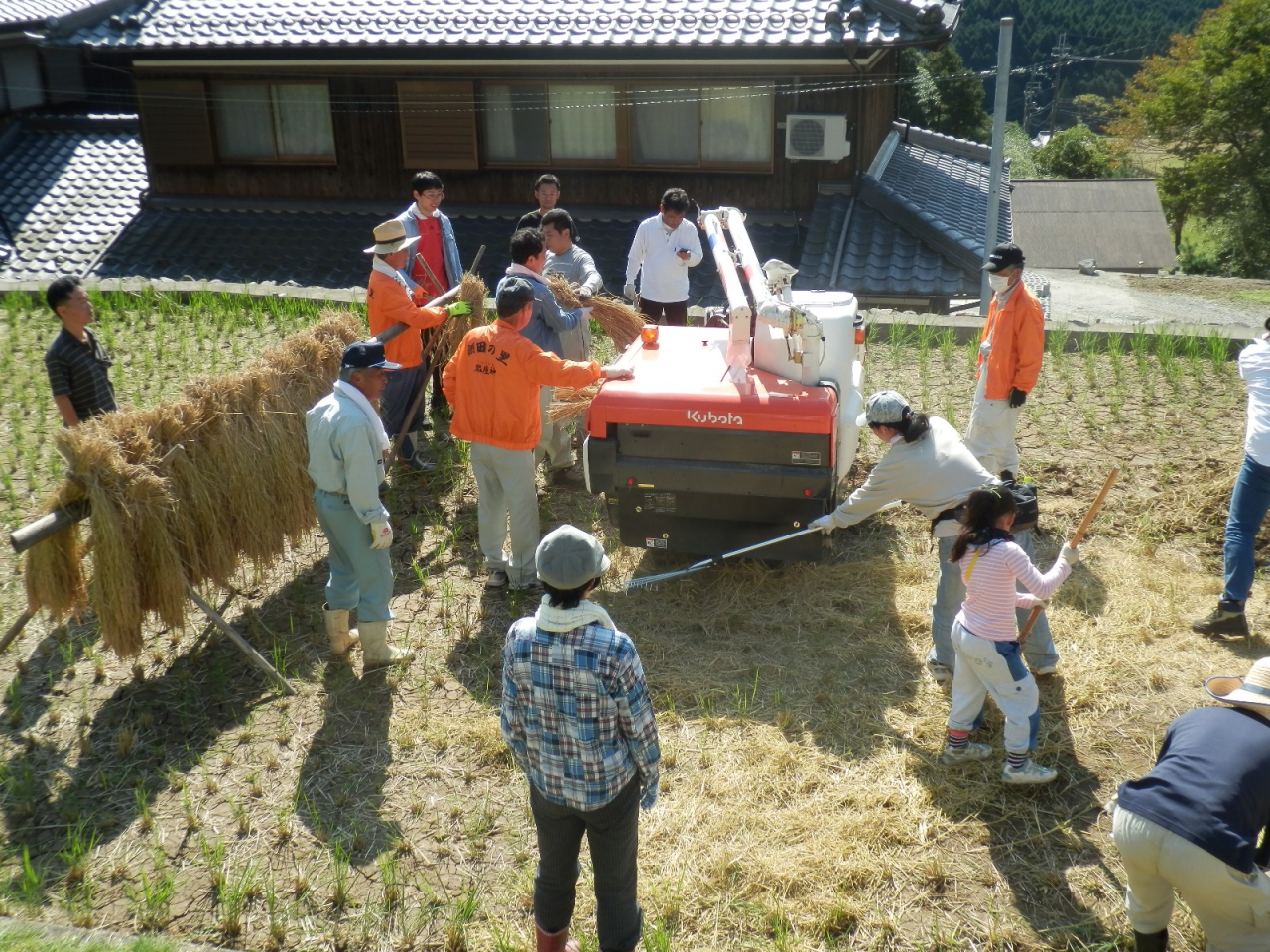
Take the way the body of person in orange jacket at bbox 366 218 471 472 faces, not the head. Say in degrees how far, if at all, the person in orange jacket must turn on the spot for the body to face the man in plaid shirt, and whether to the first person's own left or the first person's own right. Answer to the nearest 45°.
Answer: approximately 90° to the first person's own right

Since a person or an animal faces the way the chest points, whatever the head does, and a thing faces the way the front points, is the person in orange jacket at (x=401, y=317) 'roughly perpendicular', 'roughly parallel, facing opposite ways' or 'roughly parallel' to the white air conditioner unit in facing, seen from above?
roughly perpendicular

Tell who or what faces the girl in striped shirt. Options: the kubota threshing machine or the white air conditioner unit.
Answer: the white air conditioner unit

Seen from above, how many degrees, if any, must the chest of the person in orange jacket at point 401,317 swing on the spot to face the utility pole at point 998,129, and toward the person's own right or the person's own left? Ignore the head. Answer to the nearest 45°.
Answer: approximately 45° to the person's own left

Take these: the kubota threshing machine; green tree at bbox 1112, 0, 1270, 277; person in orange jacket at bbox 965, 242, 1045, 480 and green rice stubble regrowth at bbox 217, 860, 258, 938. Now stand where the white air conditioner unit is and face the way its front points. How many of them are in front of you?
3

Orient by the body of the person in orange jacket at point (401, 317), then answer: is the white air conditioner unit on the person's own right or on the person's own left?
on the person's own left

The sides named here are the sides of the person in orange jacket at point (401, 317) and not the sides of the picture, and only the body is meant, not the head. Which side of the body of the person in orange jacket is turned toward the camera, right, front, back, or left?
right

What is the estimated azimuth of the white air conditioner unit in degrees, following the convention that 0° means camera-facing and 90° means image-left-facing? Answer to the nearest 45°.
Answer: approximately 0°

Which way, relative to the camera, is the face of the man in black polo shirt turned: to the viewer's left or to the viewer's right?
to the viewer's right

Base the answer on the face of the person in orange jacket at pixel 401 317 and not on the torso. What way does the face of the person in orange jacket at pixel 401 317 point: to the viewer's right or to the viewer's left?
to the viewer's right
